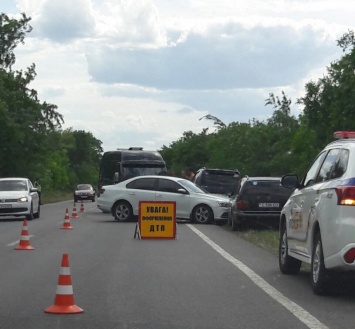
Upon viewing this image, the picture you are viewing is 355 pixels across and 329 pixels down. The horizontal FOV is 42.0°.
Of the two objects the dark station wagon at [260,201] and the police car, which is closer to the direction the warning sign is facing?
the police car

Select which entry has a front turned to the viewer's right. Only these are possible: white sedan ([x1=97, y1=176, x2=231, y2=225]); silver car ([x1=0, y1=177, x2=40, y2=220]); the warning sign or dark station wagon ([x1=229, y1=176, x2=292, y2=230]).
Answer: the white sedan

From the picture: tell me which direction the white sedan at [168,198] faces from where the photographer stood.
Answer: facing to the right of the viewer

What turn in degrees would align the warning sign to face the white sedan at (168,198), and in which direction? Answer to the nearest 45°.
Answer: approximately 180°

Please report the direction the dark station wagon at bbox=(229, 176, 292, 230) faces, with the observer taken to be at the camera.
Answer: facing away from the viewer

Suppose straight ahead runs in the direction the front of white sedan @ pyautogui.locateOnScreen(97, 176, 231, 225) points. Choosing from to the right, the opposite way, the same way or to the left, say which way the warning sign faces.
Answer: to the right

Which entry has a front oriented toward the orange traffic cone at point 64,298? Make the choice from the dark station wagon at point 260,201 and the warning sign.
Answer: the warning sign

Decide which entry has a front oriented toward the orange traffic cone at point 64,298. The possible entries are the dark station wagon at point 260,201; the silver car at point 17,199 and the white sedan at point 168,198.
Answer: the silver car

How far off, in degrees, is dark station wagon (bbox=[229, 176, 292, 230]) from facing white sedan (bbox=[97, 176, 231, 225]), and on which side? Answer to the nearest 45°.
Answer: approximately 45° to its left
